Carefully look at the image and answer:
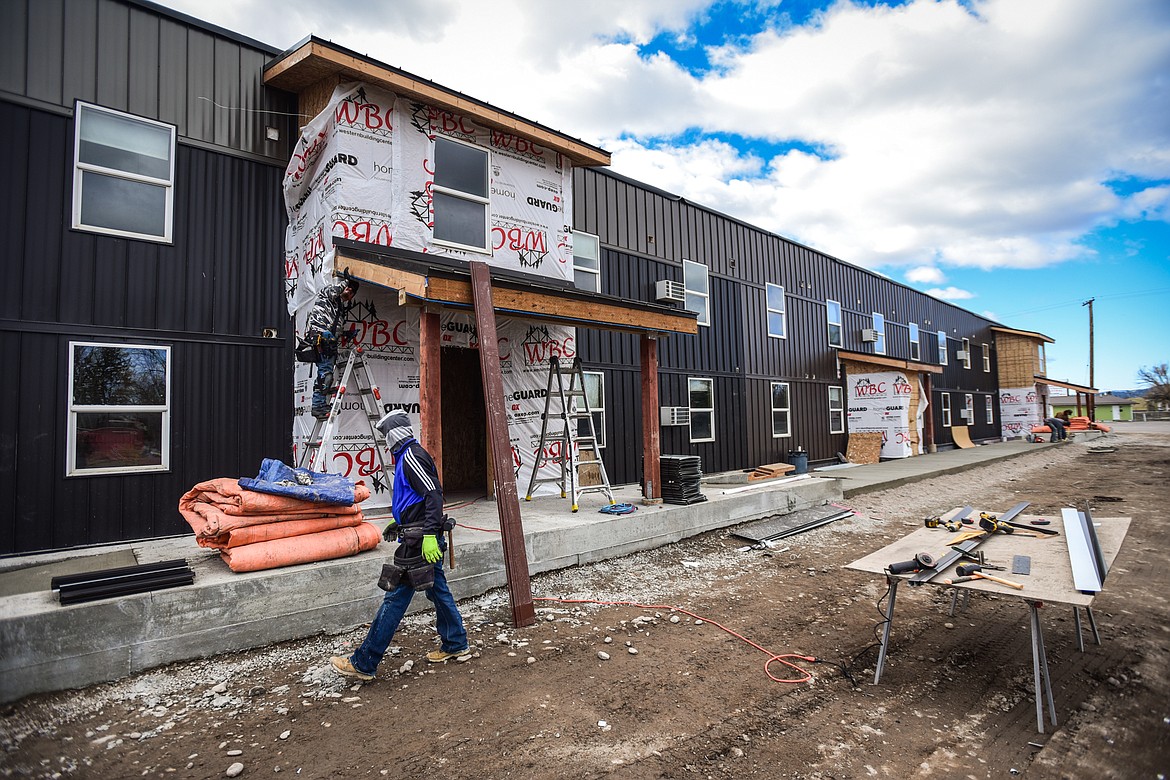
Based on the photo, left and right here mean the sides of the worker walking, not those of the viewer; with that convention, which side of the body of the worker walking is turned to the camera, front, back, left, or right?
left

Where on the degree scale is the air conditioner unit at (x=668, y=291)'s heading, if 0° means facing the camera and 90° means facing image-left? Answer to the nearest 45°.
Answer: approximately 315°

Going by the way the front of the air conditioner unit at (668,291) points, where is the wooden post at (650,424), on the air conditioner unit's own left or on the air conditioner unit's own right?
on the air conditioner unit's own right

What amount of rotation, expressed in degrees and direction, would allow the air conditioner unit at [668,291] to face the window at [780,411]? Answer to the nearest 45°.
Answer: approximately 90° to its left

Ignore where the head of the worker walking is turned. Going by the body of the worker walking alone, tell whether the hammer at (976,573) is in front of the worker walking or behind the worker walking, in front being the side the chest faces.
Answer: behind

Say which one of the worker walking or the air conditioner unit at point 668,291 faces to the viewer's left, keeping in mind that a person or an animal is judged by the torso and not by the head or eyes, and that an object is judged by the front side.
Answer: the worker walking

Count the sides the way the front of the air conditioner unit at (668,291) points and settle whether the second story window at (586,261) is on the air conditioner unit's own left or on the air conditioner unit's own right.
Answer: on the air conditioner unit's own right

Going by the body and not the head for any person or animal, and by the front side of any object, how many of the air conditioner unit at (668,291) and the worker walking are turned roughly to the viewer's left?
1
